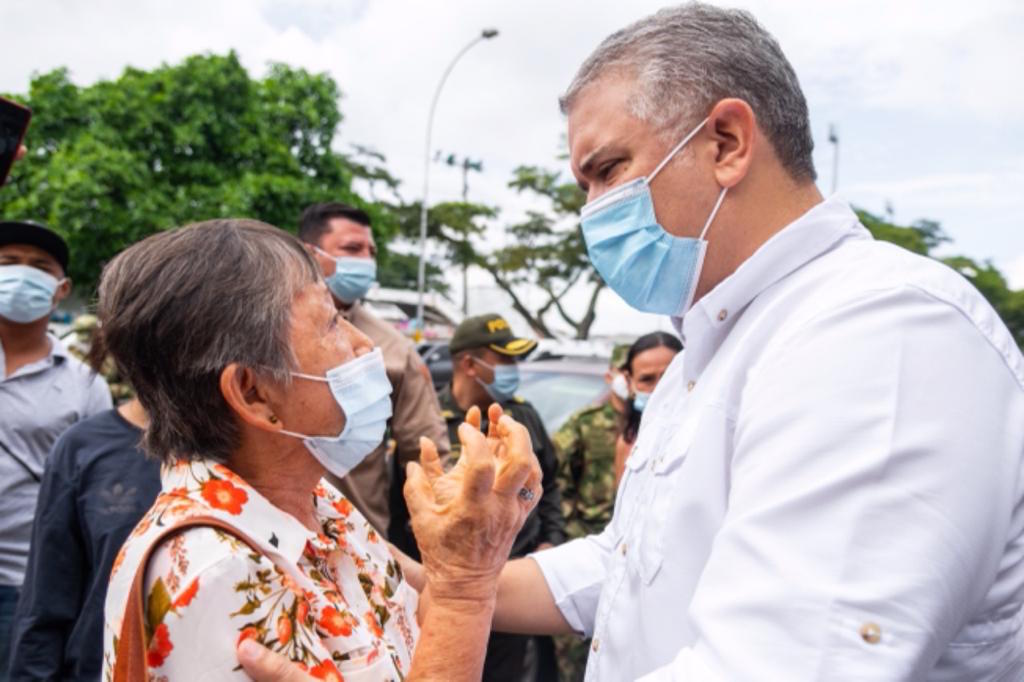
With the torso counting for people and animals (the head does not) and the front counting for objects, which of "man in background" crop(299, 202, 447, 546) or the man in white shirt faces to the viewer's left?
the man in white shirt

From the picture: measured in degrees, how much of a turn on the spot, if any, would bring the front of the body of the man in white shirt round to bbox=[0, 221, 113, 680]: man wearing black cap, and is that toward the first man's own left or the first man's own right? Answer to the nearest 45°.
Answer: approximately 45° to the first man's own right

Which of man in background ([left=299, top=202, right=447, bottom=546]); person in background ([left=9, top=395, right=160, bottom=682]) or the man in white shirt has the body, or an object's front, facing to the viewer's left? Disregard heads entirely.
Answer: the man in white shirt

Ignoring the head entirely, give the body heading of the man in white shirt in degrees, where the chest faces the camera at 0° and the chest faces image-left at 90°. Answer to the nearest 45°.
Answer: approximately 90°

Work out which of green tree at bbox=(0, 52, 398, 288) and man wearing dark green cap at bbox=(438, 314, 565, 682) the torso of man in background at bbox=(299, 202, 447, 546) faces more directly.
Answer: the man wearing dark green cap

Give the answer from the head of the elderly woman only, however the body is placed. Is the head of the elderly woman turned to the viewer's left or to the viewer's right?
to the viewer's right

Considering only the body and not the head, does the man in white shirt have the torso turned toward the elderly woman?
yes
